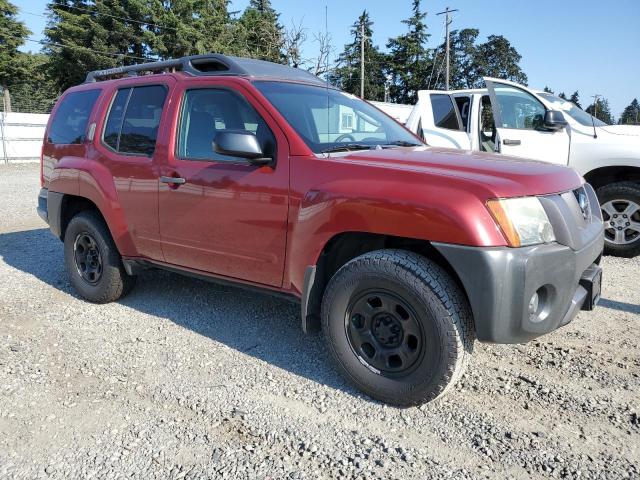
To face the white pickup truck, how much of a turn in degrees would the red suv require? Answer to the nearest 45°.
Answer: approximately 90° to its left

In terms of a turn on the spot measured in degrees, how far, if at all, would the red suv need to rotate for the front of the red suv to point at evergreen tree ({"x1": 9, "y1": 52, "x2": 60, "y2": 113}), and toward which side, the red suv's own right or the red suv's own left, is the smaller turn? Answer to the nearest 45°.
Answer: approximately 180°

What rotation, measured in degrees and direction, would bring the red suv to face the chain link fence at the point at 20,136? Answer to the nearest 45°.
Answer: approximately 180°

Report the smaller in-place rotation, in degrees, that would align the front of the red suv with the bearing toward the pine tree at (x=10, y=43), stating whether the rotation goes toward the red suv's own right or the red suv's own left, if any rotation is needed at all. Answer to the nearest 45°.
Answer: approximately 180°

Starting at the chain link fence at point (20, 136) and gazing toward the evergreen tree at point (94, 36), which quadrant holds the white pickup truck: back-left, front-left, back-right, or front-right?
back-right

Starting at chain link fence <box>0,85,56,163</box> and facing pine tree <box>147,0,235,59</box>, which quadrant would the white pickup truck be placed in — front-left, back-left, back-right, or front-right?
back-right

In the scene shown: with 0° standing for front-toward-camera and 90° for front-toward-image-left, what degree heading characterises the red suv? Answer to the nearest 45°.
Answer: approximately 315°

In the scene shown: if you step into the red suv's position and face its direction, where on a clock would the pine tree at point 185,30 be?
The pine tree is roughly at 7 o'clock from the red suv.

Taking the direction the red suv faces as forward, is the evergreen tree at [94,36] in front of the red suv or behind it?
behind
